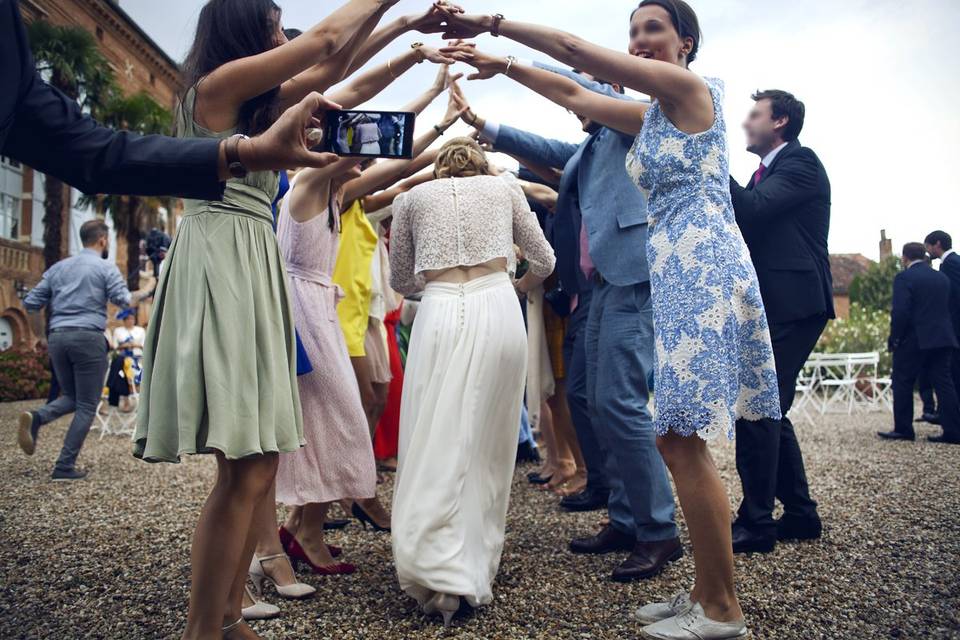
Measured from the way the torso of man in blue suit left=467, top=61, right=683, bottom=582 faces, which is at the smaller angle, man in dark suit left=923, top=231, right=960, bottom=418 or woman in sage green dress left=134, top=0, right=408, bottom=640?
the woman in sage green dress

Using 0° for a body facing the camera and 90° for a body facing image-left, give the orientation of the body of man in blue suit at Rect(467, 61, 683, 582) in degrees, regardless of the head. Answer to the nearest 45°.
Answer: approximately 45°

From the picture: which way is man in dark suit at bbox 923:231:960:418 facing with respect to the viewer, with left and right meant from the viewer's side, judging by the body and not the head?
facing to the left of the viewer

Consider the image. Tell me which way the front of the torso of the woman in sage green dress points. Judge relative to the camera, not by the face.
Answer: to the viewer's right

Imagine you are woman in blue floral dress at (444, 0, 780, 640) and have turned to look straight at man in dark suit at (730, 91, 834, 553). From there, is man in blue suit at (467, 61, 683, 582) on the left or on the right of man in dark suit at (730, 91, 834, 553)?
left

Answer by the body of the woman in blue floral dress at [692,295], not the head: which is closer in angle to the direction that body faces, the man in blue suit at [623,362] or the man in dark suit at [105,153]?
the man in dark suit

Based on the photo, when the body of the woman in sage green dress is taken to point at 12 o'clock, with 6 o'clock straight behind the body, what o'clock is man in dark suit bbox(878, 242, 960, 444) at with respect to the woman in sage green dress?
The man in dark suit is roughly at 11 o'clock from the woman in sage green dress.

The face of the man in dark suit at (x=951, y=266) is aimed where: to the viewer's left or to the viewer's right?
to the viewer's left

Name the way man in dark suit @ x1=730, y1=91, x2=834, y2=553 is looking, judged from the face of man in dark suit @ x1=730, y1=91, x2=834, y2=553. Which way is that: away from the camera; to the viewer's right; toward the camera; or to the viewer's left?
to the viewer's left

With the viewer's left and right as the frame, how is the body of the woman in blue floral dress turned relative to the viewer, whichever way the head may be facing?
facing to the left of the viewer
